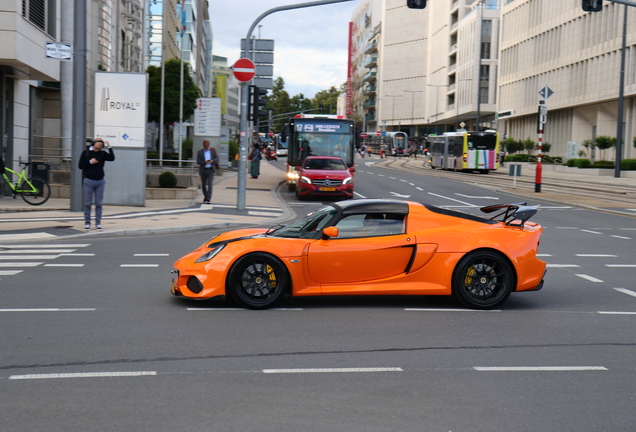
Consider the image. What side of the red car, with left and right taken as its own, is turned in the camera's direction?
front

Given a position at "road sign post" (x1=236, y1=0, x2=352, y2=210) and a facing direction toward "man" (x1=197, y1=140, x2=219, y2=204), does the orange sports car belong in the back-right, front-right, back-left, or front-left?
back-left

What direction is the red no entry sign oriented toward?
toward the camera

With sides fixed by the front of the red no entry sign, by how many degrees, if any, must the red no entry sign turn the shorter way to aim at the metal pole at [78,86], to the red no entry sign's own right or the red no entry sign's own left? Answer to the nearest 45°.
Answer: approximately 45° to the red no entry sign's own right

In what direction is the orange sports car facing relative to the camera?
to the viewer's left

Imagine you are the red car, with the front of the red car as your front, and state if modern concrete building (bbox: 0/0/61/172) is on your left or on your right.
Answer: on your right

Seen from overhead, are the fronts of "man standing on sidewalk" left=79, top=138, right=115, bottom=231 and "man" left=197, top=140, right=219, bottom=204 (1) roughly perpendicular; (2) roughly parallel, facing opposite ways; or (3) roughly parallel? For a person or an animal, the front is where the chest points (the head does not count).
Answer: roughly parallel

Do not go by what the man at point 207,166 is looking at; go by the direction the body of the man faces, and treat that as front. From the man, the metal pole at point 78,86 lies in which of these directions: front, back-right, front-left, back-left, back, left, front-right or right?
front-right

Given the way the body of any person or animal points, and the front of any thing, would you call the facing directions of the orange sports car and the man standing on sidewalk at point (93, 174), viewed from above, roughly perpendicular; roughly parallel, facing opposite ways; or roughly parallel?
roughly perpendicular

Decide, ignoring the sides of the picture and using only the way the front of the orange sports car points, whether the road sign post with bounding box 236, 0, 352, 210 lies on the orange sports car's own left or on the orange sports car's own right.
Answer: on the orange sports car's own right

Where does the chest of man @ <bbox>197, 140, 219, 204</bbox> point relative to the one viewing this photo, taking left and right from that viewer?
facing the viewer

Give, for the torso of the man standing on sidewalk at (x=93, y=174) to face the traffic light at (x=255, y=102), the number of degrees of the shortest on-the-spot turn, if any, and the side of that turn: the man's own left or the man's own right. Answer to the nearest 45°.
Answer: approximately 135° to the man's own left

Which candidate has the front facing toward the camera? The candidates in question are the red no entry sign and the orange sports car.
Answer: the red no entry sign

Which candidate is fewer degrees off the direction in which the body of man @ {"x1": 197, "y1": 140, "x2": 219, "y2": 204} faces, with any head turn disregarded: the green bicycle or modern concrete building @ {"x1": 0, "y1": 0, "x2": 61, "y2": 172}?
the green bicycle

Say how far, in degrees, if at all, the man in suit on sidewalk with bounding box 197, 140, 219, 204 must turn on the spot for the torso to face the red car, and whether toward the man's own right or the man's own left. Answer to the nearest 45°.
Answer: approximately 135° to the man's own left
